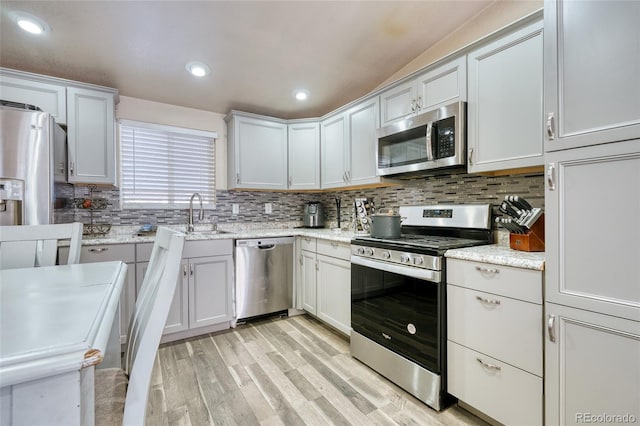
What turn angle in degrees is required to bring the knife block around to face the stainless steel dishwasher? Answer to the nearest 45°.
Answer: approximately 45° to its right

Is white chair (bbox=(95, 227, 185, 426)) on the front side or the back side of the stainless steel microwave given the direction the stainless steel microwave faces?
on the front side

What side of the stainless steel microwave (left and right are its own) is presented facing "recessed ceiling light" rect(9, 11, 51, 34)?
front

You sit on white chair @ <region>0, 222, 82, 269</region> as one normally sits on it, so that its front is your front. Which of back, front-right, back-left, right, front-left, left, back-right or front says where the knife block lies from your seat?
front-left

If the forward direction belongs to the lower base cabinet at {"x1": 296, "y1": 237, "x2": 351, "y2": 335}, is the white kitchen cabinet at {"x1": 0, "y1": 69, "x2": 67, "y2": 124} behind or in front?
in front

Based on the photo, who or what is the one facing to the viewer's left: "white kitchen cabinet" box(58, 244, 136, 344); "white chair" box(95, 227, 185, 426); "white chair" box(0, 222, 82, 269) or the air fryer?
"white chair" box(95, 227, 185, 426)

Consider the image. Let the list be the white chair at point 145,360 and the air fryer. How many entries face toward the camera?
1

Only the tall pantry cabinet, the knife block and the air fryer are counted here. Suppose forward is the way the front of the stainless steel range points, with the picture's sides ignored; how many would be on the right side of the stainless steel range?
1

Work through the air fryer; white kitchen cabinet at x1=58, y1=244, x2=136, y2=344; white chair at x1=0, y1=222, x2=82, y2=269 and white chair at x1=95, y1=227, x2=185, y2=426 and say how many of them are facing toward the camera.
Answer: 3

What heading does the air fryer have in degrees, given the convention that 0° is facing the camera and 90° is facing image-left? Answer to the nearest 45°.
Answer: approximately 0°

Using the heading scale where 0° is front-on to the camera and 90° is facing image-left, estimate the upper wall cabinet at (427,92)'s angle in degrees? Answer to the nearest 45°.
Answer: approximately 45°
